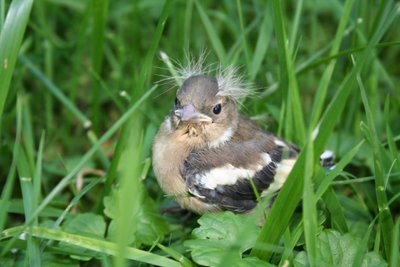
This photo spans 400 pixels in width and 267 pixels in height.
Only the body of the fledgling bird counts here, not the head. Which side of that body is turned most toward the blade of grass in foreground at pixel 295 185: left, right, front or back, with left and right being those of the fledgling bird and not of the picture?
left

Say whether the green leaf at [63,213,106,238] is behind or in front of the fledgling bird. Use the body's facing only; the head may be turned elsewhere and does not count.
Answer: in front

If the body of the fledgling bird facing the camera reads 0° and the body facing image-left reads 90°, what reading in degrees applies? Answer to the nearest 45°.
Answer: approximately 45°

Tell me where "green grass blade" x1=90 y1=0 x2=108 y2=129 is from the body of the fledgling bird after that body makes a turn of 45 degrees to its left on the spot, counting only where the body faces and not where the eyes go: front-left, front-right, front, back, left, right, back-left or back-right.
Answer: back-right

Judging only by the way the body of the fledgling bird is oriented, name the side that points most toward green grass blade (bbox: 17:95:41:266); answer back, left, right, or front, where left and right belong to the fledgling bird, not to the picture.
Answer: front

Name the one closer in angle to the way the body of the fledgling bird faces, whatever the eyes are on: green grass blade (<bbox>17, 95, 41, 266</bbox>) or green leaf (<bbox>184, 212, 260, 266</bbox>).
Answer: the green grass blade

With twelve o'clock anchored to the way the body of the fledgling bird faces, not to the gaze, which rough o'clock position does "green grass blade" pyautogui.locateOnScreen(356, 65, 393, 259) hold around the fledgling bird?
The green grass blade is roughly at 8 o'clock from the fledgling bird.

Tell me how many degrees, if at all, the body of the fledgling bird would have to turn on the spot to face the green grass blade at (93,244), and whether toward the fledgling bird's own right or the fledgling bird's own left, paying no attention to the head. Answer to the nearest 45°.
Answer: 0° — it already faces it

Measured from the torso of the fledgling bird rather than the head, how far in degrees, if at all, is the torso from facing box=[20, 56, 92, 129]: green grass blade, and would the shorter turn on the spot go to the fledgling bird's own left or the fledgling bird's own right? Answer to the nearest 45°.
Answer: approximately 90° to the fledgling bird's own right
